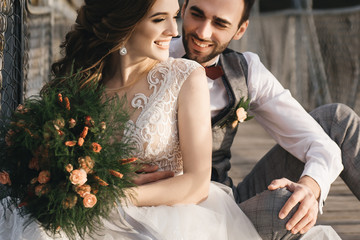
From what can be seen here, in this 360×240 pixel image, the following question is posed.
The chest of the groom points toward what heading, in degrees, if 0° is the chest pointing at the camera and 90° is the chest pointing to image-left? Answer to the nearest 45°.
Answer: approximately 0°
